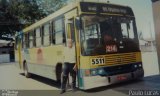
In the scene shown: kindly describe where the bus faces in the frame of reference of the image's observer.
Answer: facing the viewer and to the right of the viewer

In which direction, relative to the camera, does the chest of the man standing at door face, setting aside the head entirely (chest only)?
toward the camera
